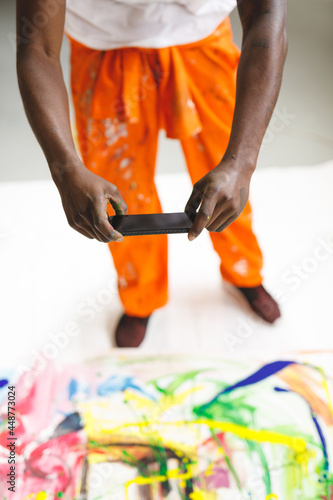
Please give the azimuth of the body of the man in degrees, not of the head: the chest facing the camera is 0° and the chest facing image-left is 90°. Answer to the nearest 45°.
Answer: approximately 0°
